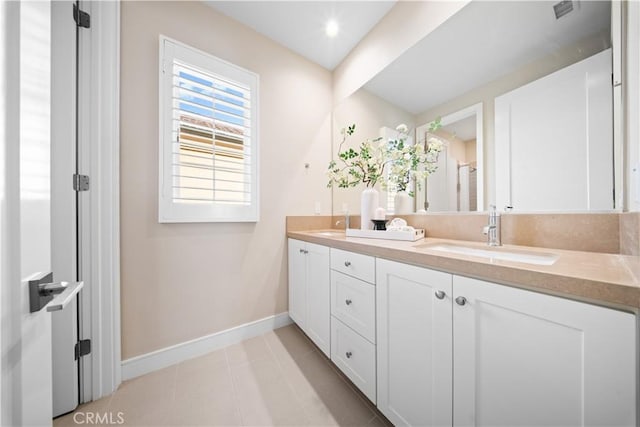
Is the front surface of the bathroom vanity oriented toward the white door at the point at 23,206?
yes

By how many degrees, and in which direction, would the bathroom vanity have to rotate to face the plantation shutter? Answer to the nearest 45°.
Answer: approximately 45° to its right

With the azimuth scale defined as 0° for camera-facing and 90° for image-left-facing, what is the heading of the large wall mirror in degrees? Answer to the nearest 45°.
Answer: approximately 45°

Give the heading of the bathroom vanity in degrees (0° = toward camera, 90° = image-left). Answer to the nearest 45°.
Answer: approximately 45°
